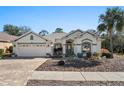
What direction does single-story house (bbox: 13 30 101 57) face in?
toward the camera

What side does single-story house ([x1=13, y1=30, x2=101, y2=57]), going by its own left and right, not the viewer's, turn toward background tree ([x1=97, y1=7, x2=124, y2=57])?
left
